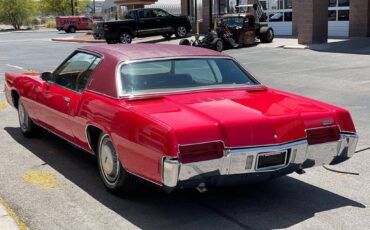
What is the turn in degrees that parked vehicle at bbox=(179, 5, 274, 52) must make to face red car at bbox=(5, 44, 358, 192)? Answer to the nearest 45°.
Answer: approximately 45° to its left

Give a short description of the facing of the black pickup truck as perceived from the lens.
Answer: facing away from the viewer and to the right of the viewer

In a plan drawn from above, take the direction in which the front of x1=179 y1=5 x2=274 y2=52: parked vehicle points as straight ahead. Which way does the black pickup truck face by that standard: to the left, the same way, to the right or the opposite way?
the opposite way

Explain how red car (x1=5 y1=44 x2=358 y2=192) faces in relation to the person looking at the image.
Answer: facing away from the viewer and to the left of the viewer

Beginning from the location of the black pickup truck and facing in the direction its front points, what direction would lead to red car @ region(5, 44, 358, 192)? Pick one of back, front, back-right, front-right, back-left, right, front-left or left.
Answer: back-right

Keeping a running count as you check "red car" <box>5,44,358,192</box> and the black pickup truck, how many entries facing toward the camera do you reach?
0

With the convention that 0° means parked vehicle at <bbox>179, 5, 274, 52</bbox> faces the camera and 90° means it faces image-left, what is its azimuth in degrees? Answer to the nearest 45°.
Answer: approximately 45°

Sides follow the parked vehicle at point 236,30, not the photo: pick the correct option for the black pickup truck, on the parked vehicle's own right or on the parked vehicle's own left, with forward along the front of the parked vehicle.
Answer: on the parked vehicle's own right

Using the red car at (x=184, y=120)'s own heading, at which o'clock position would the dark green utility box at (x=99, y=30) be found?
The dark green utility box is roughly at 1 o'clock from the red car.
